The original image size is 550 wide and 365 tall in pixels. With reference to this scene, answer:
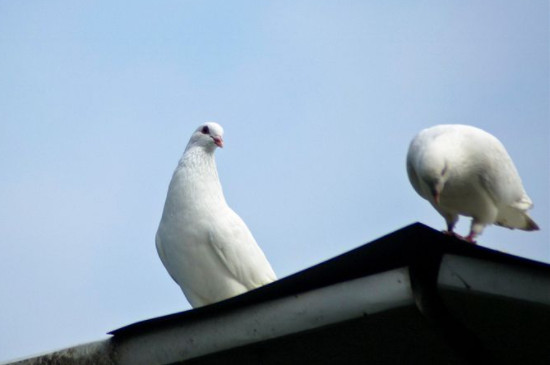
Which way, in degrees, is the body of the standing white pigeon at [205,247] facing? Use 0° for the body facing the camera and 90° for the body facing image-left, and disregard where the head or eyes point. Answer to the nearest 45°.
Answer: approximately 45°

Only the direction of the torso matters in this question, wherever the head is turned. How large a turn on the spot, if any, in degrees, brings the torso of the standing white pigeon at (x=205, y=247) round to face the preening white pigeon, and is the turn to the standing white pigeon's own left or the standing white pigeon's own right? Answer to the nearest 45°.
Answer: approximately 135° to the standing white pigeon's own left

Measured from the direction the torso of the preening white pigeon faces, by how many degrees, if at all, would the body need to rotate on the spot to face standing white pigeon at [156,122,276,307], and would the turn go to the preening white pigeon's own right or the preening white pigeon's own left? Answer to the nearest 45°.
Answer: approximately 45° to the preening white pigeon's own right
